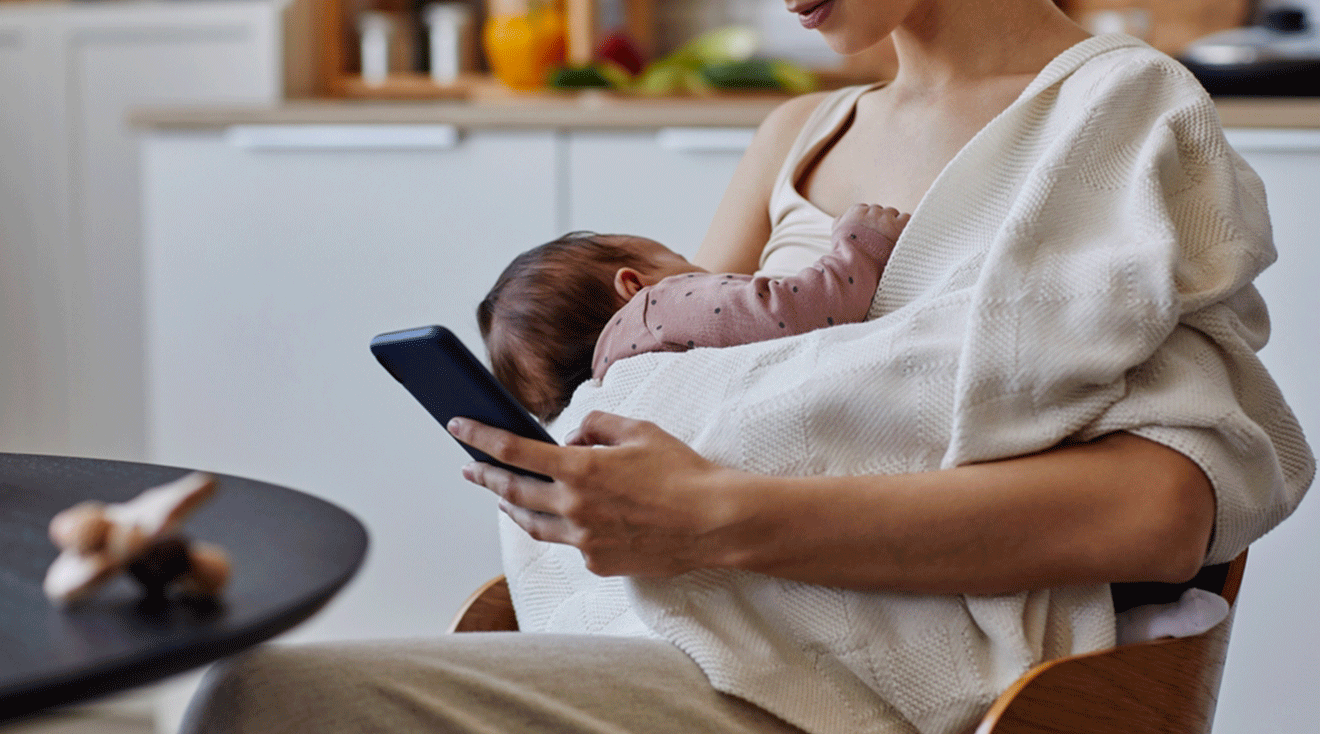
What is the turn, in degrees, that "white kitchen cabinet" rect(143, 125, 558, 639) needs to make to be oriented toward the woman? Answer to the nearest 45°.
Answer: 0° — it already faces them

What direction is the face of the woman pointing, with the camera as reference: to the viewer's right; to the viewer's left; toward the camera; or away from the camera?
to the viewer's left

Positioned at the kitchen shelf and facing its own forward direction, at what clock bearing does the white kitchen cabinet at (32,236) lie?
The white kitchen cabinet is roughly at 3 o'clock from the kitchen shelf.
